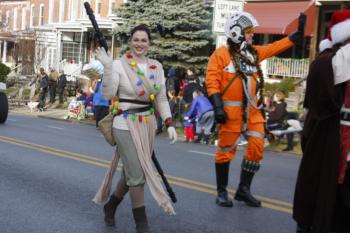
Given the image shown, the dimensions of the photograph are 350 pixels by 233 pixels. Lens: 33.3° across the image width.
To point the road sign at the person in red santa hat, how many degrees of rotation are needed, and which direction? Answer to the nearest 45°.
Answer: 0° — it already faces them

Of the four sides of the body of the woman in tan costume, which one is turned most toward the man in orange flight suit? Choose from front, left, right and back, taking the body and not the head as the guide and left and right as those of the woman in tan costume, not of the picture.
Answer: left

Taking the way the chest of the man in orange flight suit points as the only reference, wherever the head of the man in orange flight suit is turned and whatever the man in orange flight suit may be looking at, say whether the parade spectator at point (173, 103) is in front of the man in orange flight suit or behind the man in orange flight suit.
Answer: behind

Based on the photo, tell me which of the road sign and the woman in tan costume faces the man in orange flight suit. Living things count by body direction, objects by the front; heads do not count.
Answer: the road sign

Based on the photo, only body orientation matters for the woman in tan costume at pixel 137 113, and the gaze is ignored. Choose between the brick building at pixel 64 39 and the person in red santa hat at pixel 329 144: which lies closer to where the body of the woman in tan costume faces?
the person in red santa hat

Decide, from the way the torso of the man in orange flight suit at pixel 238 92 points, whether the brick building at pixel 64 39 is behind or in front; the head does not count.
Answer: behind

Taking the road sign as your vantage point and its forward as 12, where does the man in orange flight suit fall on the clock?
The man in orange flight suit is roughly at 12 o'clock from the road sign.
